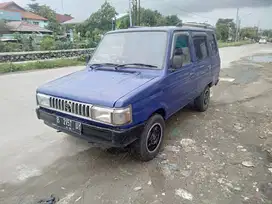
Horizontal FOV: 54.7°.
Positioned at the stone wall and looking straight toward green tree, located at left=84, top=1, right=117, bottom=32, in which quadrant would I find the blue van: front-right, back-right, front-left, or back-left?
back-right

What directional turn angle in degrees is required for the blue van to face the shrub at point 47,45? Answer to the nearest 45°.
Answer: approximately 135° to its right

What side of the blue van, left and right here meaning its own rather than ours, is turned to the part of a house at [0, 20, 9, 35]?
right

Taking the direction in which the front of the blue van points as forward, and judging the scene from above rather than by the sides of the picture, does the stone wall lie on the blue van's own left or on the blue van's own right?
on the blue van's own right

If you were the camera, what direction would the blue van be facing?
facing the viewer and to the left of the viewer
